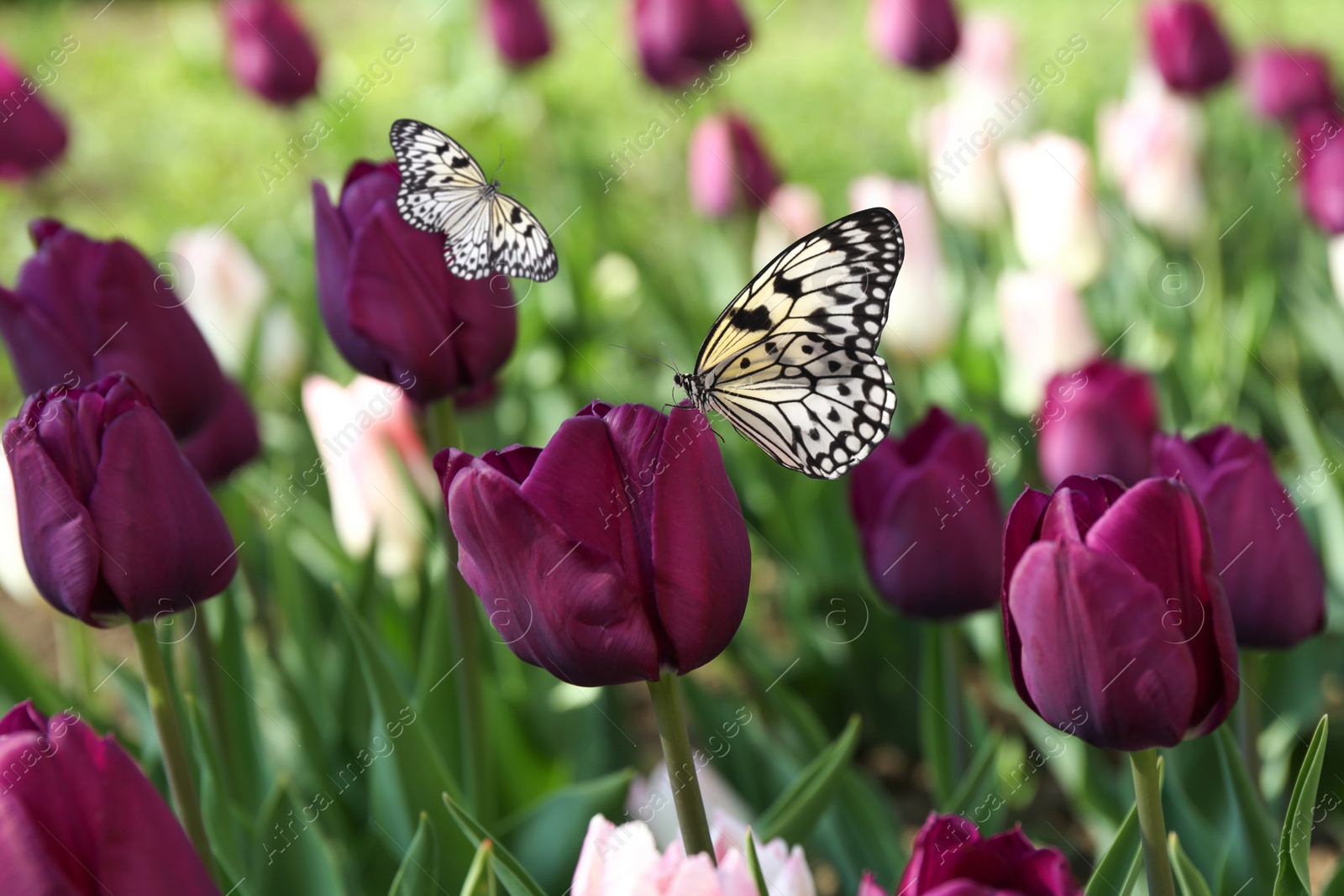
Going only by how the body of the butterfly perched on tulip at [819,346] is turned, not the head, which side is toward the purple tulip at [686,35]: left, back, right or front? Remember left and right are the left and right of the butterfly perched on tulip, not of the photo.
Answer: right

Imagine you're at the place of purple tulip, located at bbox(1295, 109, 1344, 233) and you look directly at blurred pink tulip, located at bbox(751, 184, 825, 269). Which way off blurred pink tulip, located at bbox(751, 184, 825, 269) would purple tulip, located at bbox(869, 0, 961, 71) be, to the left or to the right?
right

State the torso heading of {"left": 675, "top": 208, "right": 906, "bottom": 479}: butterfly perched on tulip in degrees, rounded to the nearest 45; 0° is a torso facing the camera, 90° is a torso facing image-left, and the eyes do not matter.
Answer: approximately 90°

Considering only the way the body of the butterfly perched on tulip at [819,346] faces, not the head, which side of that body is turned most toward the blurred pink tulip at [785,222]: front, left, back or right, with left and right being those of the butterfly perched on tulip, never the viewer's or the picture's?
right

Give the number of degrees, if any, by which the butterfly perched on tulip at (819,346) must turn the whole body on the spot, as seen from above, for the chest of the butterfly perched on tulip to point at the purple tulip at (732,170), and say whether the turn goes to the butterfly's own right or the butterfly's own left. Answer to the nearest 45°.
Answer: approximately 90° to the butterfly's own right

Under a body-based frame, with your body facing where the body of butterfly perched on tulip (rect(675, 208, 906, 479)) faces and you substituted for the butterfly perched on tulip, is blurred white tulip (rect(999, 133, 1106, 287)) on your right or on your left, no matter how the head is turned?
on your right
